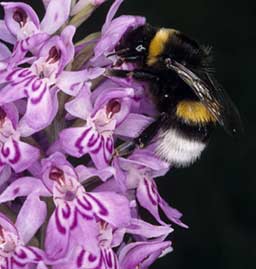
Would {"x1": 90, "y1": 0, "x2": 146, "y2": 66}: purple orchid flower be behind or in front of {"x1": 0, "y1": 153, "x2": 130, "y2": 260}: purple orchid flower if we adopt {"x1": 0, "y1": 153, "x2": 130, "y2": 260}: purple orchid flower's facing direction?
behind

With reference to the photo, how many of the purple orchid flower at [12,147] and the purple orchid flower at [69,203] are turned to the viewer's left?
0

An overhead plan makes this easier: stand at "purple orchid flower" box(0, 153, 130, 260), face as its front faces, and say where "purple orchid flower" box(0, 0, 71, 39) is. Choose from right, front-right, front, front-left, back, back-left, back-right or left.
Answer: back

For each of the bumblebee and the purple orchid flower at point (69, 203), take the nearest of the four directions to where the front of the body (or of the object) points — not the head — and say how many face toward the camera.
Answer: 1

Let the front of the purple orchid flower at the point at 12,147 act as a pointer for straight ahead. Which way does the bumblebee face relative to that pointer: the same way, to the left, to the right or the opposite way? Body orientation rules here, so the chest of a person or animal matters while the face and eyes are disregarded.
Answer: to the right

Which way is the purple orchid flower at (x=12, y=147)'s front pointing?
toward the camera

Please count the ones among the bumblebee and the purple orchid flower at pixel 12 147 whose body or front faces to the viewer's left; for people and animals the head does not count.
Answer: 1

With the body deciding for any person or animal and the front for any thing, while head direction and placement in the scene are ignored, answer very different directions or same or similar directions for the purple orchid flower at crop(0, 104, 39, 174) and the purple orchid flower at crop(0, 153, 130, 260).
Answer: same or similar directions

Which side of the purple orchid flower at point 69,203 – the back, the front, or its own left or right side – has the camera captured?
front

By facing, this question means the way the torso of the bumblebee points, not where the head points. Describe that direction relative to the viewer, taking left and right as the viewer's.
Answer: facing to the left of the viewer

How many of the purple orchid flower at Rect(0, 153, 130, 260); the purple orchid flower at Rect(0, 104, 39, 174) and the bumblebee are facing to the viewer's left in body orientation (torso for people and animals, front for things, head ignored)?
1
